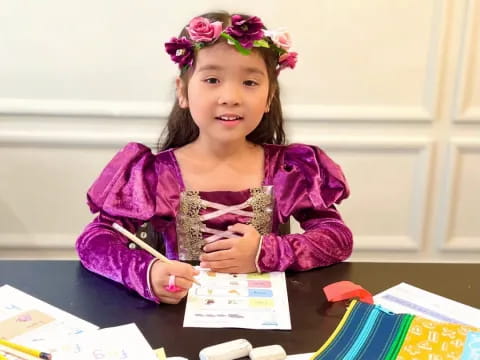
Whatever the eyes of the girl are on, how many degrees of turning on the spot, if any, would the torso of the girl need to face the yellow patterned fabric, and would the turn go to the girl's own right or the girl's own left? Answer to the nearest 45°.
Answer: approximately 45° to the girl's own left

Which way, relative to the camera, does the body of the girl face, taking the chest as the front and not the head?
toward the camera

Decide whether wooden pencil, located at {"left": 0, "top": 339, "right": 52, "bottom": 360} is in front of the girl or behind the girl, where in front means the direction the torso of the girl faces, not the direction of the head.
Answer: in front

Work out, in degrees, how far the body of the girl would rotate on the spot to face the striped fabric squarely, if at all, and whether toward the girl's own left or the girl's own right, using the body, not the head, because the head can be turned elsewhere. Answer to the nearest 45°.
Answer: approximately 45° to the girl's own left

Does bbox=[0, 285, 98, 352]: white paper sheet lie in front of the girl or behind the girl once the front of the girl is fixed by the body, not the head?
in front
